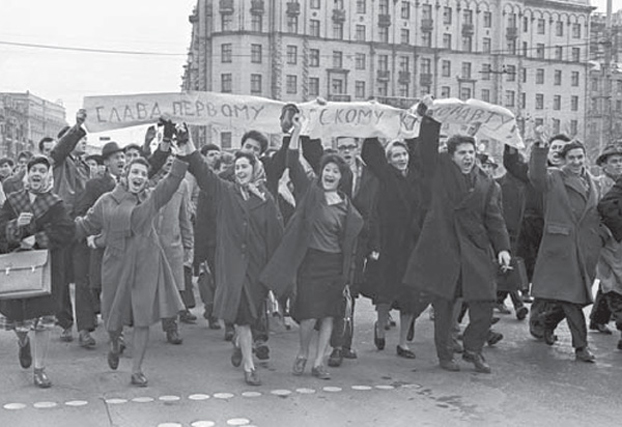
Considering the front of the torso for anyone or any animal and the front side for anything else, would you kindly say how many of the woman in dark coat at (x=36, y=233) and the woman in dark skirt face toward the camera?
2

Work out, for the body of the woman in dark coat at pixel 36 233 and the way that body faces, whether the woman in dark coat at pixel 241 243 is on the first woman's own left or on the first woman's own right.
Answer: on the first woman's own left

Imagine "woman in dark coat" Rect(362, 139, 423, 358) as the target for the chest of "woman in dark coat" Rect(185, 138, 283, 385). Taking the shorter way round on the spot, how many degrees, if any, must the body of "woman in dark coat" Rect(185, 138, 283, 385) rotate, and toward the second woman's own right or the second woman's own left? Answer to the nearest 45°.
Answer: approximately 135° to the second woman's own left

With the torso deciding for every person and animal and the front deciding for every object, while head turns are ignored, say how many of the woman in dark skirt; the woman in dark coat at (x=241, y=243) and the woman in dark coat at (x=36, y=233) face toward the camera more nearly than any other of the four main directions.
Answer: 3

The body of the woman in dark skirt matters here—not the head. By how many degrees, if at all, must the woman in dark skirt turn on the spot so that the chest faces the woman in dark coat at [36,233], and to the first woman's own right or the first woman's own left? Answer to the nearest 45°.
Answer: approximately 90° to the first woman's own right

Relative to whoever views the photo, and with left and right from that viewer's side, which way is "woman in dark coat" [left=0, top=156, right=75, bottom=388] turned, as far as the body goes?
facing the viewer

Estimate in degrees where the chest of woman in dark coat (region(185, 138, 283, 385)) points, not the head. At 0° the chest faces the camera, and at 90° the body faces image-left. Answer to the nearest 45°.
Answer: approximately 0°

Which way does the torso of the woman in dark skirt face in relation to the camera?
toward the camera

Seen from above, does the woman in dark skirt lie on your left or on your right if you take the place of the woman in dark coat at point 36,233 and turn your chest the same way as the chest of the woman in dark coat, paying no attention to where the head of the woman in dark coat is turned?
on your left

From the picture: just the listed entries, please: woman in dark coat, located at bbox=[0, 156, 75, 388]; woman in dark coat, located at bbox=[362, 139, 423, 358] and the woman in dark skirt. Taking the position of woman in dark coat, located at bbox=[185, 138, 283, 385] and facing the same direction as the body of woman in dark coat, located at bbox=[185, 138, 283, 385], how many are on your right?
1
